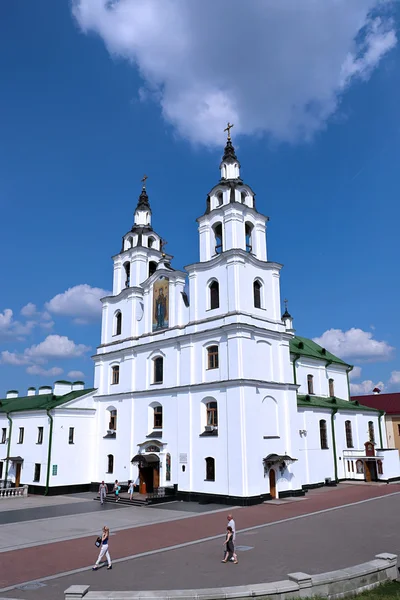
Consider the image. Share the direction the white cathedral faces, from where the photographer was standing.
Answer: facing the viewer and to the left of the viewer

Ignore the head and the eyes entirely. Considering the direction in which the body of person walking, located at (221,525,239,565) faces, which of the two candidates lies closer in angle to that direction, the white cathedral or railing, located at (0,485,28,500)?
the railing

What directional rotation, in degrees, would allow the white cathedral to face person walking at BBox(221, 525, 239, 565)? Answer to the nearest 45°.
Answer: approximately 45° to its left

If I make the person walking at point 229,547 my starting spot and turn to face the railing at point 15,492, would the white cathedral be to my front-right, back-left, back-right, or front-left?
front-right

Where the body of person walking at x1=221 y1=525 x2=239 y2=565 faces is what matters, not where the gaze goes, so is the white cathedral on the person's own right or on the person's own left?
on the person's own right

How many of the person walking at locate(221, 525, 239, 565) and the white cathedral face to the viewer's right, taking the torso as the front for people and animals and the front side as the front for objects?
0

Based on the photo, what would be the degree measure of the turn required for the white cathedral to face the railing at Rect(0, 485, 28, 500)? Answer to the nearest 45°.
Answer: approximately 45° to its right
